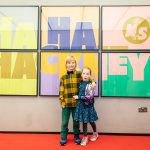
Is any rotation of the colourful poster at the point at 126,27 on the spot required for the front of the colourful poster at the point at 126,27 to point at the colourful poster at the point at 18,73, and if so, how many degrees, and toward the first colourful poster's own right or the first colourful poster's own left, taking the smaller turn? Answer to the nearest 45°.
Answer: approximately 90° to the first colourful poster's own right

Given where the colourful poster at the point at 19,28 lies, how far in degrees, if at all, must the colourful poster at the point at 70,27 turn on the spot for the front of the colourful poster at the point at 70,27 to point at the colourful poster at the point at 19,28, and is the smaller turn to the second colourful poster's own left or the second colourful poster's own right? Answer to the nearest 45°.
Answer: approximately 90° to the second colourful poster's own right

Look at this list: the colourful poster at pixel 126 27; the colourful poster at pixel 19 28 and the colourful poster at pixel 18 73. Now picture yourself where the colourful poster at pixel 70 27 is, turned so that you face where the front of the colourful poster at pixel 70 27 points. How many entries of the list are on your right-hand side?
2

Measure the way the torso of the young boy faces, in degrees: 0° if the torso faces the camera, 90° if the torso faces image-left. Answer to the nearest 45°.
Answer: approximately 0°

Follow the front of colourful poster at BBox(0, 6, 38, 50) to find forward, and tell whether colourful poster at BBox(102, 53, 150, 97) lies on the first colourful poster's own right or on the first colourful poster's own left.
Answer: on the first colourful poster's own left

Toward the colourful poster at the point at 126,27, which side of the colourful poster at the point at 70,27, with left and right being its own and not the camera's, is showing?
left

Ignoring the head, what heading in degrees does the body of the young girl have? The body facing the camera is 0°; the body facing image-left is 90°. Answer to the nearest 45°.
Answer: approximately 45°

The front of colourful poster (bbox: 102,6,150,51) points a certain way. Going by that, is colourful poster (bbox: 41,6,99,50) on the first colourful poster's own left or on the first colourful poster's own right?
on the first colourful poster's own right

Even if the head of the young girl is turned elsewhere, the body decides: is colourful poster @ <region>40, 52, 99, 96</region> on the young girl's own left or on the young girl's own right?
on the young girl's own right

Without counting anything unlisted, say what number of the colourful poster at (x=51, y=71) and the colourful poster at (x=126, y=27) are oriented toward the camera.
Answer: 2
